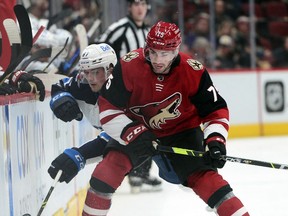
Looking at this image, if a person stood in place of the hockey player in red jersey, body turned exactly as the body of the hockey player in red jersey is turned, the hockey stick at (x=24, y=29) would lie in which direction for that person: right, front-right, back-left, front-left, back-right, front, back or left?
right

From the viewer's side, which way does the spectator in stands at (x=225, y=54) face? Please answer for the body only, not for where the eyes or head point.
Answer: toward the camera

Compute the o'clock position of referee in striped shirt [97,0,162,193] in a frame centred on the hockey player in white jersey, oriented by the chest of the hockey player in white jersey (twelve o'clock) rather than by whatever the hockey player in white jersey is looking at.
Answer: The referee in striped shirt is roughly at 5 o'clock from the hockey player in white jersey.

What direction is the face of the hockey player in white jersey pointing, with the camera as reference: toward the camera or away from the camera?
toward the camera

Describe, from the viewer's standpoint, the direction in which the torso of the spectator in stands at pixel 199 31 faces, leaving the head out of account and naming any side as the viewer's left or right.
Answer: facing the viewer

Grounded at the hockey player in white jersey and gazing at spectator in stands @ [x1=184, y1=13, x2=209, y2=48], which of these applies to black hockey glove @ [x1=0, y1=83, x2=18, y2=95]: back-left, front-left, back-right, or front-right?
back-left

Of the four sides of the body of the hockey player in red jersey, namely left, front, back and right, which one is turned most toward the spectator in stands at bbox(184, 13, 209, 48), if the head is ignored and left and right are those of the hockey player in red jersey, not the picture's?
back

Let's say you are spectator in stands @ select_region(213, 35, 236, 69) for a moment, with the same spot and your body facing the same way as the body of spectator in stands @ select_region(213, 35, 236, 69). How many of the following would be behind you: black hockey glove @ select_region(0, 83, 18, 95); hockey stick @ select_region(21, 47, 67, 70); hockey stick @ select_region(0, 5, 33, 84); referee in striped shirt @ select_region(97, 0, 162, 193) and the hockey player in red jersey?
0

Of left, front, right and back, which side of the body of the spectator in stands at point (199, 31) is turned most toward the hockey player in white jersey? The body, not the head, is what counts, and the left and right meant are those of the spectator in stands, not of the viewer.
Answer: front

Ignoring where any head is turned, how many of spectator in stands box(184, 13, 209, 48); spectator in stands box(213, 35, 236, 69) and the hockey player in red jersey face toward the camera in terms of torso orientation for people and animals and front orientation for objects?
3

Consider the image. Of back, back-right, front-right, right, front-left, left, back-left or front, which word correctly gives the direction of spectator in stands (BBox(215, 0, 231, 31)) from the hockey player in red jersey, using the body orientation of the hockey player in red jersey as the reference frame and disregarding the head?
back

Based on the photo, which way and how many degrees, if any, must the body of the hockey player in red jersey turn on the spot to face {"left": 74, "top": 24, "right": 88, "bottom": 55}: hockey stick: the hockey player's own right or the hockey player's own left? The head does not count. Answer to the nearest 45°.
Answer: approximately 180°

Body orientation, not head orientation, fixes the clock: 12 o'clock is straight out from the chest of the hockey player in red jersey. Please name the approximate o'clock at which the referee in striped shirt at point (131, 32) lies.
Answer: The referee in striped shirt is roughly at 6 o'clock from the hockey player in red jersey.

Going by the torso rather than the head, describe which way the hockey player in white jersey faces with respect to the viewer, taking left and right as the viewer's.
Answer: facing the viewer and to the left of the viewer

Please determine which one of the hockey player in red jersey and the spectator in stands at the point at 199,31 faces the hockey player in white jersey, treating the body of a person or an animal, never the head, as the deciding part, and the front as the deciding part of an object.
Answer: the spectator in stands

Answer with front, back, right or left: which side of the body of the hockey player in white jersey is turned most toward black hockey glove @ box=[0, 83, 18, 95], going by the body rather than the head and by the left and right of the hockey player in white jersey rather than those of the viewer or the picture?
front

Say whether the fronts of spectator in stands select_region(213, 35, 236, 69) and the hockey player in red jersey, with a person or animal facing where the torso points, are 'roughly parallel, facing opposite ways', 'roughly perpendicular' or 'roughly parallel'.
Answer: roughly parallel
